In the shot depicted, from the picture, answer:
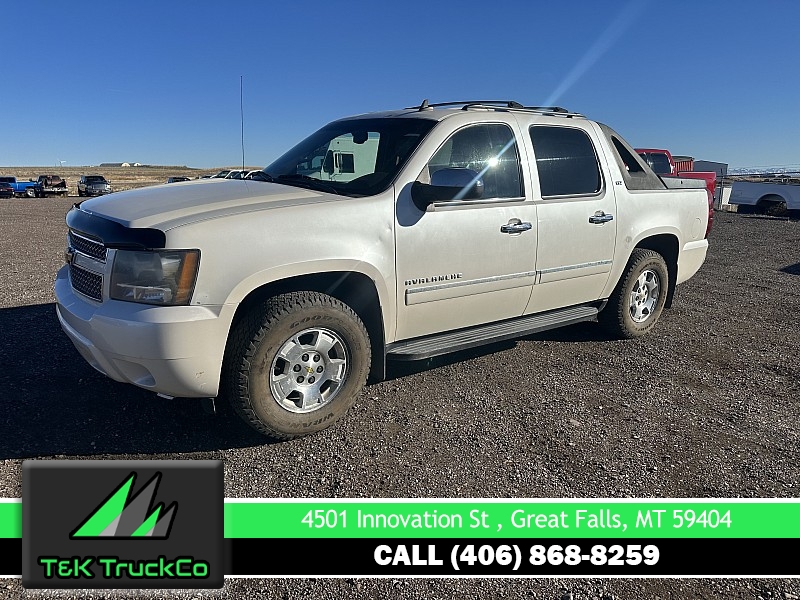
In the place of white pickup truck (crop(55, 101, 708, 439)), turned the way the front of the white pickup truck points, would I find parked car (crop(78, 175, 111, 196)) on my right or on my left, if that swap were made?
on my right

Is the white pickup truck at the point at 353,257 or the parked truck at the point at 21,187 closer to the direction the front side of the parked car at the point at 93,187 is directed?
the white pickup truck

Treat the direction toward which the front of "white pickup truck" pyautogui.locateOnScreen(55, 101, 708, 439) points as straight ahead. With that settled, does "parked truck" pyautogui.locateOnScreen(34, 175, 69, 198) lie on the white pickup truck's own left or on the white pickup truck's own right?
on the white pickup truck's own right

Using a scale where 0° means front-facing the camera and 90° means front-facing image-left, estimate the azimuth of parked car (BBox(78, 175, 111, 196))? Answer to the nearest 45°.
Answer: approximately 315°

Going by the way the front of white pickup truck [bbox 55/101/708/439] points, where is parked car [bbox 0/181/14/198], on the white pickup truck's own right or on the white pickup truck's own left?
on the white pickup truck's own right

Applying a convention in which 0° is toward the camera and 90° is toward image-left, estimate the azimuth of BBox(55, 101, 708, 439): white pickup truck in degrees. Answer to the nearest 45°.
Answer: approximately 45°

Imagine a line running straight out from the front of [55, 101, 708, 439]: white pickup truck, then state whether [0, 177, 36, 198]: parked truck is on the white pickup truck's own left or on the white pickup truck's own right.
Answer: on the white pickup truck's own right
